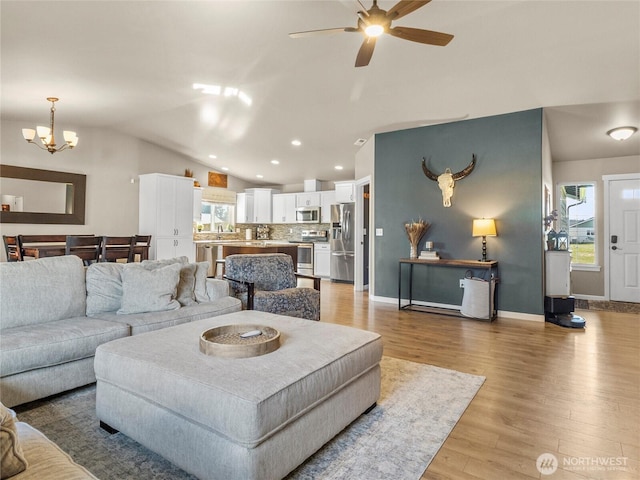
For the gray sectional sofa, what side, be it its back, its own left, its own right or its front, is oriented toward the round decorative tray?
front

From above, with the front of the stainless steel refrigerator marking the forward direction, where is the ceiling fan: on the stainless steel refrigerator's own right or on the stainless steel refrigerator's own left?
on the stainless steel refrigerator's own left

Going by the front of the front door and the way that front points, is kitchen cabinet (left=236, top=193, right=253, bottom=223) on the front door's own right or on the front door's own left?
on the front door's own right

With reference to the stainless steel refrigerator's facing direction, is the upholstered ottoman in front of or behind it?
in front

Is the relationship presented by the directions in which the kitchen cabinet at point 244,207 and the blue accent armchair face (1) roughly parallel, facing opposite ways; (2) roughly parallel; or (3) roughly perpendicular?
roughly parallel

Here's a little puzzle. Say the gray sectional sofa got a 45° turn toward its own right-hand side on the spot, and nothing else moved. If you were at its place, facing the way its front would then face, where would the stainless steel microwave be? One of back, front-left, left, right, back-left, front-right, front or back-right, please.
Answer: back-left

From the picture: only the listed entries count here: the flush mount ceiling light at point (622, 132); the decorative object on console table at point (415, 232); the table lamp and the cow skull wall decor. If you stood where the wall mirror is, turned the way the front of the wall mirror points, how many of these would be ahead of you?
4

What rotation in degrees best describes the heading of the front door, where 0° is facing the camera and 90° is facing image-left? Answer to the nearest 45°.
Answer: approximately 0°

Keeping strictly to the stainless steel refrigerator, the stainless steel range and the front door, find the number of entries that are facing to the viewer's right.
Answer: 0

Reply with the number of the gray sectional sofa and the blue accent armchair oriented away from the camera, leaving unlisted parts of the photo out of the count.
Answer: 0

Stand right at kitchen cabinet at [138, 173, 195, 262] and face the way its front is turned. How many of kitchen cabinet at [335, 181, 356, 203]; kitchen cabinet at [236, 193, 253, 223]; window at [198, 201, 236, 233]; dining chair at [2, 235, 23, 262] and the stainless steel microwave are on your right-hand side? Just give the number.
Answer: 1

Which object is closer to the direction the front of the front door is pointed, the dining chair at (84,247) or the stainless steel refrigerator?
the dining chair

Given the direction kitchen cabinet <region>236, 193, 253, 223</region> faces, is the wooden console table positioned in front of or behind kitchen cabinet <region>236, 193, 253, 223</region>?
in front

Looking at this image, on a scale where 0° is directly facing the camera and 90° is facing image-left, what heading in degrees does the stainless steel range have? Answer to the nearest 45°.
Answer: approximately 45°
